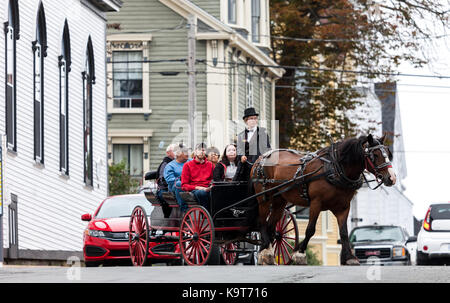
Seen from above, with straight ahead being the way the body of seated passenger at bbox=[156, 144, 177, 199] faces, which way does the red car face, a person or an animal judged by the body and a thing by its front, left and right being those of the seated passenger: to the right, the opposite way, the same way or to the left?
to the right

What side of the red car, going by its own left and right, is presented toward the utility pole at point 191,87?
back

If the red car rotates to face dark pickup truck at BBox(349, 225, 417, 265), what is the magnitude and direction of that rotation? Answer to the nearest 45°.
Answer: approximately 135° to its left

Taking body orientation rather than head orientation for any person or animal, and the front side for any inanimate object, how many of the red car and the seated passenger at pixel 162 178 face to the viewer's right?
1

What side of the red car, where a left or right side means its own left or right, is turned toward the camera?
front

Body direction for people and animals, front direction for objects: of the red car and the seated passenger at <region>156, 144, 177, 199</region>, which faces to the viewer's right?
the seated passenger

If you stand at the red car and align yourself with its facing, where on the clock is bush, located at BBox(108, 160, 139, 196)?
The bush is roughly at 6 o'clock from the red car.

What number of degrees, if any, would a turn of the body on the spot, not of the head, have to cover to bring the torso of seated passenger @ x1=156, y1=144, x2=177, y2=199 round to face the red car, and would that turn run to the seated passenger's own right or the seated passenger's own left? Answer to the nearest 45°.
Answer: approximately 135° to the seated passenger's own left

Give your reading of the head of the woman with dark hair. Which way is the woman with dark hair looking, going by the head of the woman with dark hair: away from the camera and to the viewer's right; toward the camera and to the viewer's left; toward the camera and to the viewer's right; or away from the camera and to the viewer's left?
toward the camera and to the viewer's right

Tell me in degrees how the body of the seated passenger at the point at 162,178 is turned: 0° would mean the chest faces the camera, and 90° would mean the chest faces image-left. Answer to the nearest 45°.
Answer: approximately 270°
